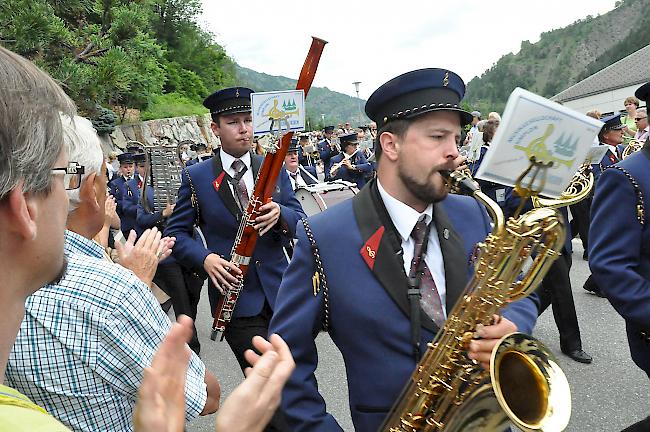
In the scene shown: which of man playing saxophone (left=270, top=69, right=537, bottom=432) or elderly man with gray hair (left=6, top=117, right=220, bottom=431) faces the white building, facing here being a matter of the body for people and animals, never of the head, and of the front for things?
the elderly man with gray hair

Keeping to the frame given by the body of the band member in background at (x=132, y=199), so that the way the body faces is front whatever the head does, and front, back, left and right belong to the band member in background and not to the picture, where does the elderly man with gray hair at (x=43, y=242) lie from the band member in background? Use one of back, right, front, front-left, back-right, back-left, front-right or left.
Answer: front-right

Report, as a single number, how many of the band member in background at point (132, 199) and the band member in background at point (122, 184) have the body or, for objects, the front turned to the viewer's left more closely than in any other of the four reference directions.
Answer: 0

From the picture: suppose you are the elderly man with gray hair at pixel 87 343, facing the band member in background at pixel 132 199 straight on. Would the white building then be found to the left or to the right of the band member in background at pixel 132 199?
right

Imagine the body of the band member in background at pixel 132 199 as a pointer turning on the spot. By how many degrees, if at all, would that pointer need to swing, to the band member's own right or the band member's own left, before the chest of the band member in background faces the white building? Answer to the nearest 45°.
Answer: approximately 90° to the band member's own left

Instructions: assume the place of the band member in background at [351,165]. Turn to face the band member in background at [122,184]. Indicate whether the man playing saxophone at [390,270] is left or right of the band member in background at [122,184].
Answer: left

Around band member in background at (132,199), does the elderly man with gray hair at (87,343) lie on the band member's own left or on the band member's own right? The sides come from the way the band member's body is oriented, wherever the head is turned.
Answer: on the band member's own right

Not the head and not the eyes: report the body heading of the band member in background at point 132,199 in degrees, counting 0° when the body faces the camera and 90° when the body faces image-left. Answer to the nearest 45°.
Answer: approximately 315°

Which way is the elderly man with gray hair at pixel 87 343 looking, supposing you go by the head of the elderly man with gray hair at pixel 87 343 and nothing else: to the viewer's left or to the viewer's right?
to the viewer's right

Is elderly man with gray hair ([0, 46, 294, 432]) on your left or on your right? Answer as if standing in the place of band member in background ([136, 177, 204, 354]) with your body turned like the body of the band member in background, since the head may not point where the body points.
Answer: on your right

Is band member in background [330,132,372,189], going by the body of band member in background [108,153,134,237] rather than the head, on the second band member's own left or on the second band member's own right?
on the second band member's own left

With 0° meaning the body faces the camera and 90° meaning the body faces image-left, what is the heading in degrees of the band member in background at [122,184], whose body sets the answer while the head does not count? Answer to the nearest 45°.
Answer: approximately 315°
